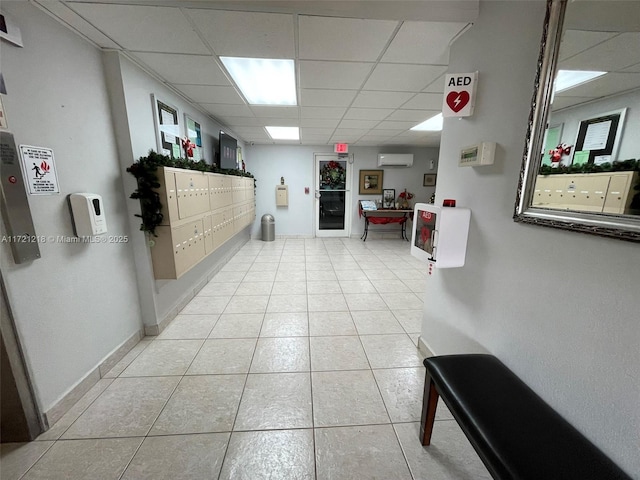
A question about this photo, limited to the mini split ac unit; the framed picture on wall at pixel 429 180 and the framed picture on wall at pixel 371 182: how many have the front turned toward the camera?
3

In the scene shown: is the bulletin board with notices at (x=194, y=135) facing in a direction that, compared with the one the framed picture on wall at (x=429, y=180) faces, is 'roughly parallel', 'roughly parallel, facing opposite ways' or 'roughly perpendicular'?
roughly perpendicular

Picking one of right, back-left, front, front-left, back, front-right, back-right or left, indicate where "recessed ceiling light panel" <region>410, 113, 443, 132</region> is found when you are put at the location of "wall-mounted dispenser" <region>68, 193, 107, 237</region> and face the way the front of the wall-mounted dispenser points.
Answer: front-left

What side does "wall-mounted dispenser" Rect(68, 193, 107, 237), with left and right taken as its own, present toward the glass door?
left

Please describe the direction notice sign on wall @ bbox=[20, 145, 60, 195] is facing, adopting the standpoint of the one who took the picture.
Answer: facing the viewer and to the right of the viewer

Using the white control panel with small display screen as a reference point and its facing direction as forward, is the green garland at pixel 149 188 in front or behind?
in front

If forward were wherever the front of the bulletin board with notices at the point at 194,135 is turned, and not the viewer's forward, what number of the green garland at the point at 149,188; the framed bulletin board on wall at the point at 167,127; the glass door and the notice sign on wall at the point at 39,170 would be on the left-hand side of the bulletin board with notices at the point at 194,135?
1

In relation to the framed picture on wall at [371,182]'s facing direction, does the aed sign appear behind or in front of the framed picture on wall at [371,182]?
in front

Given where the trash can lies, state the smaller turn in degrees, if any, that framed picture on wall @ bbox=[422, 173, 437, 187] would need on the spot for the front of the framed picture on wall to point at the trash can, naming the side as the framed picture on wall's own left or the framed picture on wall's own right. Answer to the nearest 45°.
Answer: approximately 45° to the framed picture on wall's own right

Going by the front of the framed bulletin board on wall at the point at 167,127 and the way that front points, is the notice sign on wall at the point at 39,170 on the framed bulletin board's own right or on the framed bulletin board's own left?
on the framed bulletin board's own right

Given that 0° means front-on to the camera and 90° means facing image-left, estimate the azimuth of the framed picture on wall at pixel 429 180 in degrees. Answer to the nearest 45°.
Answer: approximately 0°

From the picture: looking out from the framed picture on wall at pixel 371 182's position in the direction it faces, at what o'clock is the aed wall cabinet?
The aed wall cabinet is roughly at 12 o'clock from the framed picture on wall.

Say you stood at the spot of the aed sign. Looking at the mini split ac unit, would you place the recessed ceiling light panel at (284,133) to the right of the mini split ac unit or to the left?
left

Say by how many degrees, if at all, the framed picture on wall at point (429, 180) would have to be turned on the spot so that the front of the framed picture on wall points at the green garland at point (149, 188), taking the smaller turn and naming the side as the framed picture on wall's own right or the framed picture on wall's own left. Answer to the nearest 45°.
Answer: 0° — it already faces it

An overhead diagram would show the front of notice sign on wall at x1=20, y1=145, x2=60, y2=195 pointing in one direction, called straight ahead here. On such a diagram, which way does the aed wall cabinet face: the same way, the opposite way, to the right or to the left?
the opposite way

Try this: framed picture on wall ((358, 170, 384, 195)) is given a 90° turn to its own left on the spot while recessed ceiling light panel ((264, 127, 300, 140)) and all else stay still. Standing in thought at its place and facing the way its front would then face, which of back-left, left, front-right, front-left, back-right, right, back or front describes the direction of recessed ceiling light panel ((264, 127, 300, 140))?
back-right
